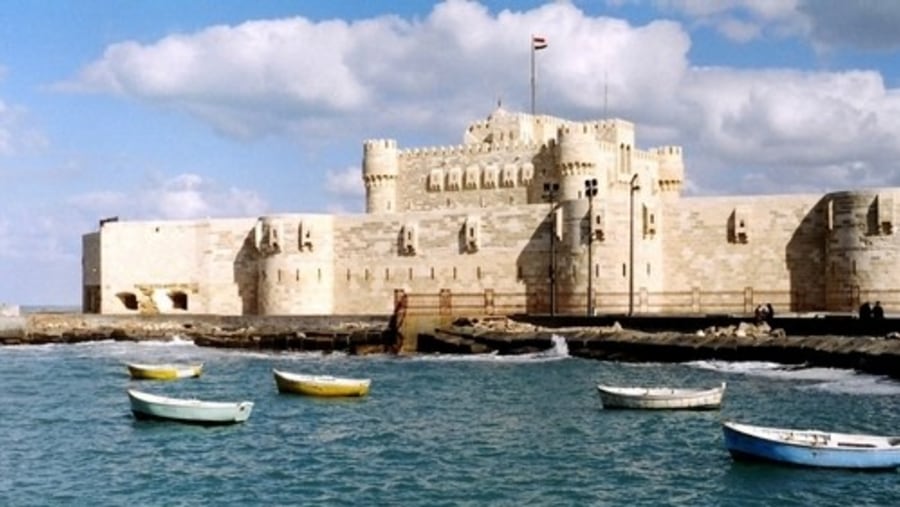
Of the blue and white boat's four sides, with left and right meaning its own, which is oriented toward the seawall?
right

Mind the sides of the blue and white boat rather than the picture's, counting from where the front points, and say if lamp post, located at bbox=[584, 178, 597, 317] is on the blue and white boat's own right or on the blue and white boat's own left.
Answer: on the blue and white boat's own right

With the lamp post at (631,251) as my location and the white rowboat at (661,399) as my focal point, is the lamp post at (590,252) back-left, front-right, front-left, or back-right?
back-right

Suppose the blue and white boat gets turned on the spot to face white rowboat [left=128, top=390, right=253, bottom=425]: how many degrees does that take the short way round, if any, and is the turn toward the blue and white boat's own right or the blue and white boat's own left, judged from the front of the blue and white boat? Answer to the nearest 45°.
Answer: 0° — it already faces it

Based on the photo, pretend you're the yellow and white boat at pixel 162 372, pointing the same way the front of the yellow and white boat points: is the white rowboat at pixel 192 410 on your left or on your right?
on your left

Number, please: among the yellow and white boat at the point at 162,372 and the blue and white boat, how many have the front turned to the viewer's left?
2

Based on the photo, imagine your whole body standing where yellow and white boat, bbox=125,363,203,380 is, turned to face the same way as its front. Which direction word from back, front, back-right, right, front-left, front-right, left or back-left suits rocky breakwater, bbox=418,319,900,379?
back

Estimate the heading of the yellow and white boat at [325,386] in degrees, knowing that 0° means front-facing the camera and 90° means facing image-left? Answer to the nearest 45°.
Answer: approximately 90°

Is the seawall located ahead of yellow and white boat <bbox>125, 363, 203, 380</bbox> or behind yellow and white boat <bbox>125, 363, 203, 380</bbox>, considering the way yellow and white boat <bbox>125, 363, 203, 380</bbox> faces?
behind

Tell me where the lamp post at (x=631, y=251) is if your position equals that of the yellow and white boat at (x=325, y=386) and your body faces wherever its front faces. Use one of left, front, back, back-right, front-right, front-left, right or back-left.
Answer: back-right

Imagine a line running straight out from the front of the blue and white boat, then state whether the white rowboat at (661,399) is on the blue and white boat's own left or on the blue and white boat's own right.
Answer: on the blue and white boat's own right

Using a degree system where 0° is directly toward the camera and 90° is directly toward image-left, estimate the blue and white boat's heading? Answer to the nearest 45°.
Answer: approximately 90°

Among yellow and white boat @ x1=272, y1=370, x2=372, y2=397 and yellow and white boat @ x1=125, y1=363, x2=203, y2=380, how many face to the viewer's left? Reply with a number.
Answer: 2

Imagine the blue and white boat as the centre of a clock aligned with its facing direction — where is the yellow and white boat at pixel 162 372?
The yellow and white boat is roughly at 1 o'clock from the blue and white boat.

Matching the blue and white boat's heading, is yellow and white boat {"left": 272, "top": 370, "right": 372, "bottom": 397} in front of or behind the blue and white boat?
in front

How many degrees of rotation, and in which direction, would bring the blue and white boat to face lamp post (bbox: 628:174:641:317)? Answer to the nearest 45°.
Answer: approximately 90° to its right

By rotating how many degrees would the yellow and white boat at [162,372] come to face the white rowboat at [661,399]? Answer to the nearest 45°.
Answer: approximately 135° to its left
